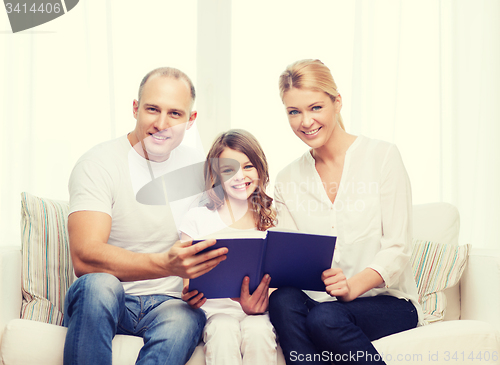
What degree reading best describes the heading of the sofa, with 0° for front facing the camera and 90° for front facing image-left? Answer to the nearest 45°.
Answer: approximately 0°

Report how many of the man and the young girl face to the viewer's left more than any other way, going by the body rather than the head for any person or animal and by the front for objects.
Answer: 0

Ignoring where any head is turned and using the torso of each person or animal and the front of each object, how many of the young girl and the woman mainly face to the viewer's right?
0

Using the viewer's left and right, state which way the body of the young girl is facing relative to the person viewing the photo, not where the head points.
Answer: facing the viewer

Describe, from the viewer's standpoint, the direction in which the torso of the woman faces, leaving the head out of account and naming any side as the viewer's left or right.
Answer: facing the viewer and to the left of the viewer

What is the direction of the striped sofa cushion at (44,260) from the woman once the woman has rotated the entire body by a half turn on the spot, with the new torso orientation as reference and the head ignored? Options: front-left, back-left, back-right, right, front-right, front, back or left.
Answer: back-left

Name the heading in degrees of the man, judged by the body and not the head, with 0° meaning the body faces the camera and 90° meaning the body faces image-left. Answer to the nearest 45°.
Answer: approximately 315°
